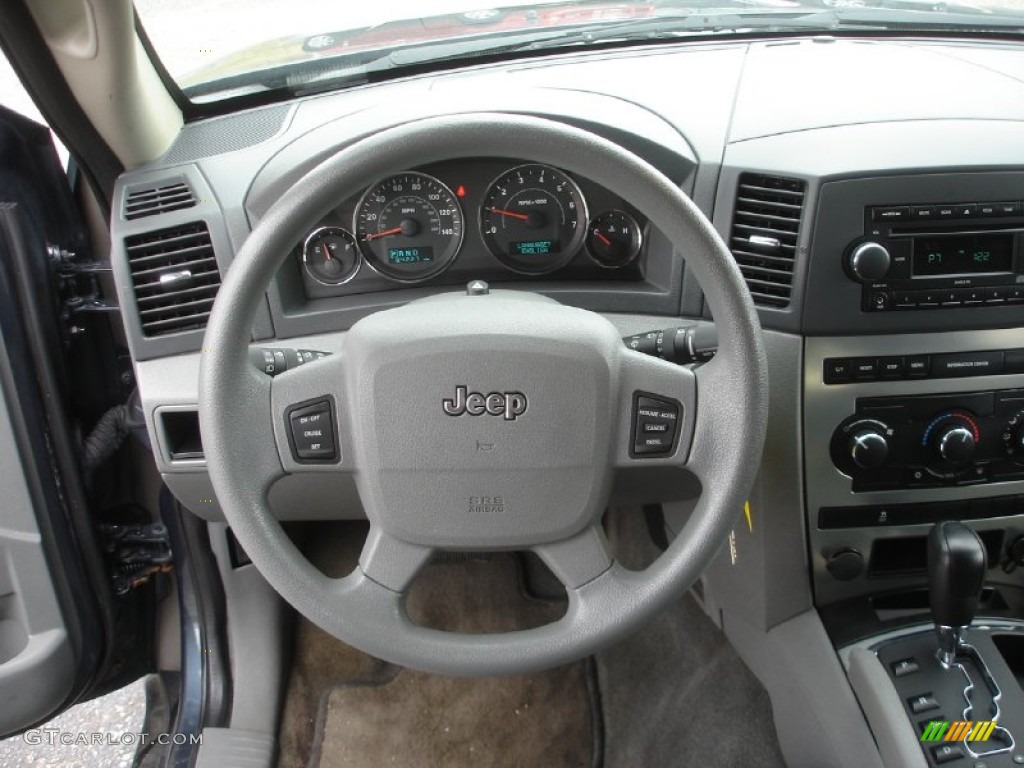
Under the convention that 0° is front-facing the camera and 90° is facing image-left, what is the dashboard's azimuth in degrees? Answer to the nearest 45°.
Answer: approximately 0°

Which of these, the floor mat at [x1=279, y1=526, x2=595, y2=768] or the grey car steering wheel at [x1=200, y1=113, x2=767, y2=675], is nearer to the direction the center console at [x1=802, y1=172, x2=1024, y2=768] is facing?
the grey car steering wheel

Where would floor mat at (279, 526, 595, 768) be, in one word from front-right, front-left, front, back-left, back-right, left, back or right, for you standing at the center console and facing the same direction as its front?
right

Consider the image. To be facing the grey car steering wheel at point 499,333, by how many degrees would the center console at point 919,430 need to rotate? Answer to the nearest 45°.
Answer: approximately 45° to its right

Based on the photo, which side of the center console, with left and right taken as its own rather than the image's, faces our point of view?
front
